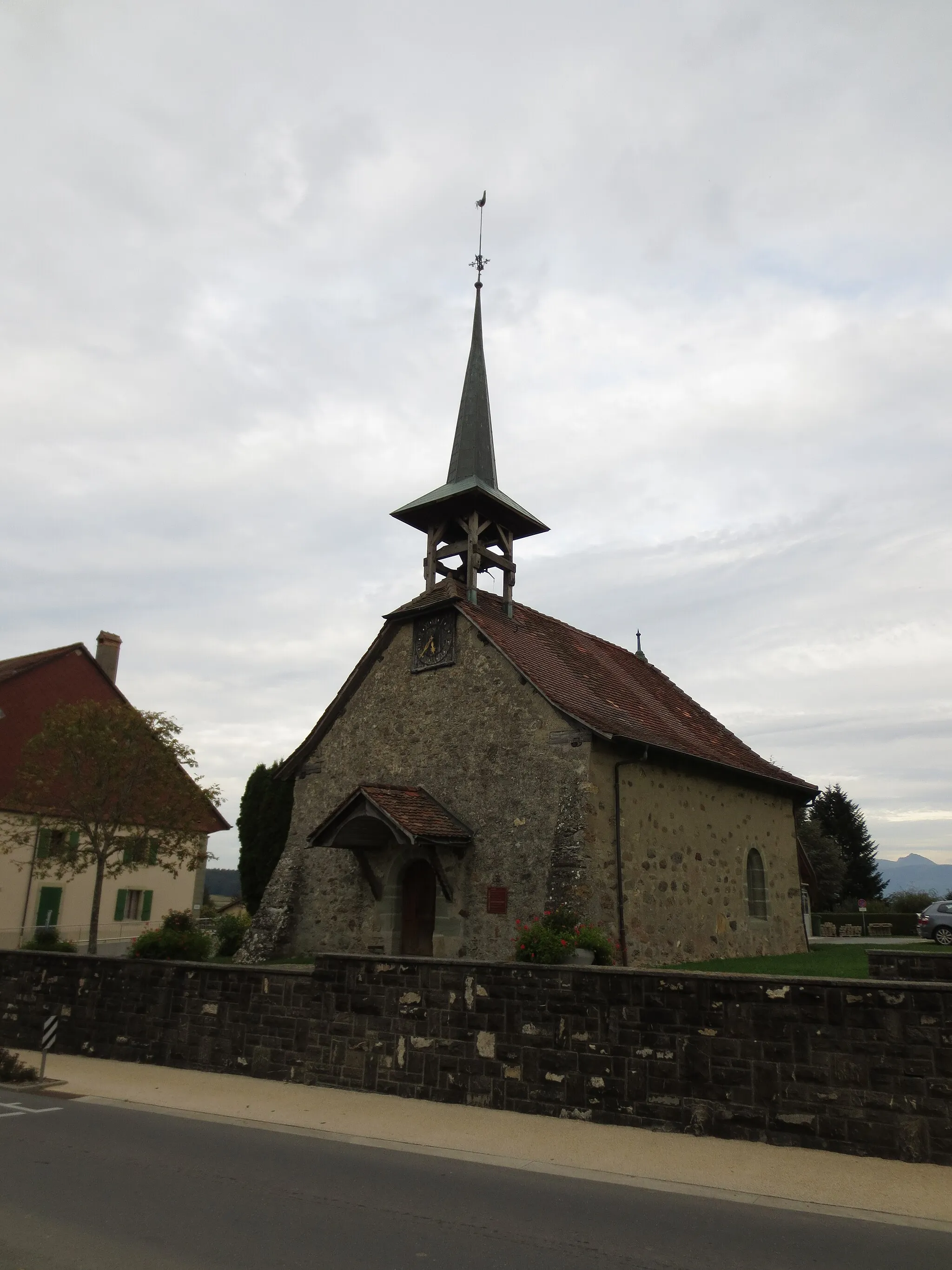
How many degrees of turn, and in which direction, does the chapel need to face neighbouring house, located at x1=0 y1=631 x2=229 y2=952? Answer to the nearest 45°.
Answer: approximately 90° to its right

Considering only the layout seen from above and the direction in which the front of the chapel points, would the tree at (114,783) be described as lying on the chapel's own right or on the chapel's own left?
on the chapel's own right

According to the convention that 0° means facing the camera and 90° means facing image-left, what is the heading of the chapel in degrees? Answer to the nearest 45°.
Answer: approximately 45°

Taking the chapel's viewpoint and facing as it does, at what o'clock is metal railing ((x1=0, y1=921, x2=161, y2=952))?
The metal railing is roughly at 3 o'clock from the chapel.

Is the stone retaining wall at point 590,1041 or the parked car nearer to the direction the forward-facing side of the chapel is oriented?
the stone retaining wall

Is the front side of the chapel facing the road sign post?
yes

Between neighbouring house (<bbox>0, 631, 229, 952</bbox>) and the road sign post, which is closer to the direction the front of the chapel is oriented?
the road sign post

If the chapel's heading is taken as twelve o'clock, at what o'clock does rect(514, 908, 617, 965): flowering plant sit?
The flowering plant is roughly at 10 o'clock from the chapel.

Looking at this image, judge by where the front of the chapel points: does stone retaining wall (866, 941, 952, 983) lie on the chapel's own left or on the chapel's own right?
on the chapel's own left

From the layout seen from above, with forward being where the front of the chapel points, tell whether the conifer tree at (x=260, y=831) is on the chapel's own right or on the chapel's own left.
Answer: on the chapel's own right
